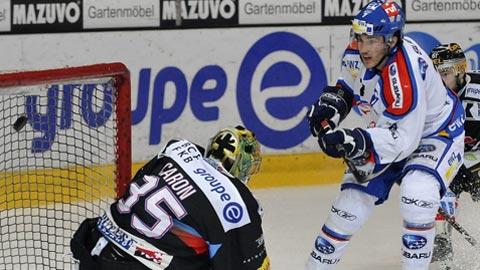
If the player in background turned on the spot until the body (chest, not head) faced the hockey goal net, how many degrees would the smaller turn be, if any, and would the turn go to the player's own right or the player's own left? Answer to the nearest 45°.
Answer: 0° — they already face it

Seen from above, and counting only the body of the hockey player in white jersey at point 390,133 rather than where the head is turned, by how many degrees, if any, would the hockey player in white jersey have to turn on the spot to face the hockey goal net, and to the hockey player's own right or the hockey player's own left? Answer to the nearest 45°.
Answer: approximately 45° to the hockey player's own right

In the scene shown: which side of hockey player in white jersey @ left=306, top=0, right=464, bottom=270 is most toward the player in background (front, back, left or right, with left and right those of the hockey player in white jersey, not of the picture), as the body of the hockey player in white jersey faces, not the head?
back

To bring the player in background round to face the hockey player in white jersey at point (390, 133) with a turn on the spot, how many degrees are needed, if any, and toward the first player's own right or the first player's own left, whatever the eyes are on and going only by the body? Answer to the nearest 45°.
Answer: approximately 45° to the first player's own left

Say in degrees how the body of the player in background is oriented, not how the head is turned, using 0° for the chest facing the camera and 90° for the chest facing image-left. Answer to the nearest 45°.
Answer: approximately 45°
